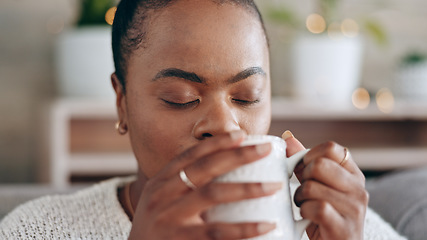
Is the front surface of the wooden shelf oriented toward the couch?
yes

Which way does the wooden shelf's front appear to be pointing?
toward the camera
